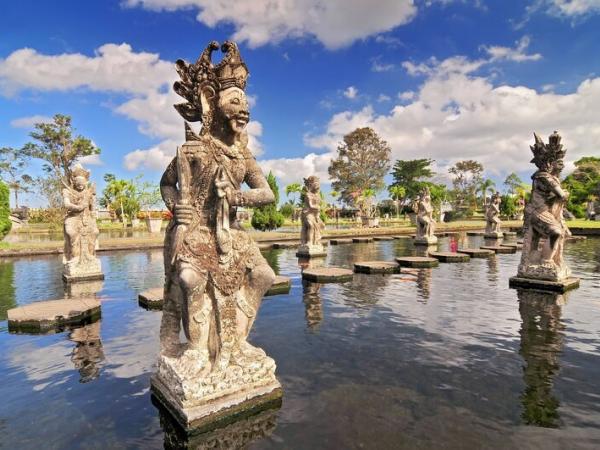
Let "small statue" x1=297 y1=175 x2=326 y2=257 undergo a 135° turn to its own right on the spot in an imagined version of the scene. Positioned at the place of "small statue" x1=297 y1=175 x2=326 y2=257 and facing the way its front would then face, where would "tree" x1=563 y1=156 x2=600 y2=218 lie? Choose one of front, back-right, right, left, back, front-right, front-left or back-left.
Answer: back-right

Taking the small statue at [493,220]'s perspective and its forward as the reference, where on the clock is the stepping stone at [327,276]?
The stepping stone is roughly at 2 o'clock from the small statue.

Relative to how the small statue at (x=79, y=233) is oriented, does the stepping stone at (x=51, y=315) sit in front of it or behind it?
in front

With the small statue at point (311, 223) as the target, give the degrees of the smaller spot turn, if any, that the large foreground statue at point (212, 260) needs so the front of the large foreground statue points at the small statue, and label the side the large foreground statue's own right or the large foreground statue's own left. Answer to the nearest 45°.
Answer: approximately 135° to the large foreground statue's own left

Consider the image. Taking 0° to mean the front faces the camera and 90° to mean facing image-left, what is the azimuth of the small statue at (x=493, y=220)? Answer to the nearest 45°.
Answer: approximately 315°

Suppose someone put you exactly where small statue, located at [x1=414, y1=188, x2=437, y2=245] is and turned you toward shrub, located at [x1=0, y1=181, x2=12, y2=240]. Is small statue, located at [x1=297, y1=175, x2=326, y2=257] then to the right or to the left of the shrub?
left

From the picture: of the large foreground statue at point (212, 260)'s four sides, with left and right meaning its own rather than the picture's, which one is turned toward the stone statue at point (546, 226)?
left

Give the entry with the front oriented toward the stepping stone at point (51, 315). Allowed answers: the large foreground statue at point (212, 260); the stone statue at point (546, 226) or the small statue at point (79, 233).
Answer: the small statue
